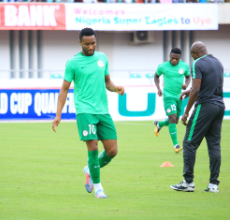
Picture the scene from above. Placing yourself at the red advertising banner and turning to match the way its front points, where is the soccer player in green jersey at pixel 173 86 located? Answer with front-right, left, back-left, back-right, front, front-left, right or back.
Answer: front

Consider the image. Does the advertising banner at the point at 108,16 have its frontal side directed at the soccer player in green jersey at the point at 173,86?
yes

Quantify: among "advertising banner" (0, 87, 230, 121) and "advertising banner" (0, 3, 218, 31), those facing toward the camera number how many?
2

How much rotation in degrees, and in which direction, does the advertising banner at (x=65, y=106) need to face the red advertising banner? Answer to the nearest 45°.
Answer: approximately 180°

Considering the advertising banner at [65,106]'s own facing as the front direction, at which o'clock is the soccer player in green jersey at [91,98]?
The soccer player in green jersey is roughly at 12 o'clock from the advertising banner.

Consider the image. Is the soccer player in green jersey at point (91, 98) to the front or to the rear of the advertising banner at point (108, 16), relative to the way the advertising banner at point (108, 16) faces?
to the front

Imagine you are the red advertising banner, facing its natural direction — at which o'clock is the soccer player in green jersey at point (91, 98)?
The soccer player in green jersey is roughly at 12 o'clock from the red advertising banner.

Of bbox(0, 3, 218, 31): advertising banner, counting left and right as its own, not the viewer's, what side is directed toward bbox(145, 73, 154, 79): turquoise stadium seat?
front

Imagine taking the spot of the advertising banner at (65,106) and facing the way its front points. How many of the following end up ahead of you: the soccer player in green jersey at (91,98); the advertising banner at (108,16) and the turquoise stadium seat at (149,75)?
1

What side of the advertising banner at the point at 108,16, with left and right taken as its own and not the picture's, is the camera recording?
front

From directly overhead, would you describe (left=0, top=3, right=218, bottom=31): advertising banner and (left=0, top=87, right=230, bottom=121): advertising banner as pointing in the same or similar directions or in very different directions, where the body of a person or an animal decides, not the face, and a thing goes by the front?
same or similar directions

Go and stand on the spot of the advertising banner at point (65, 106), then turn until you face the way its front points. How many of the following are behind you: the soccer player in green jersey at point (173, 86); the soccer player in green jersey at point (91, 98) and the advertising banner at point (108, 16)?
1
